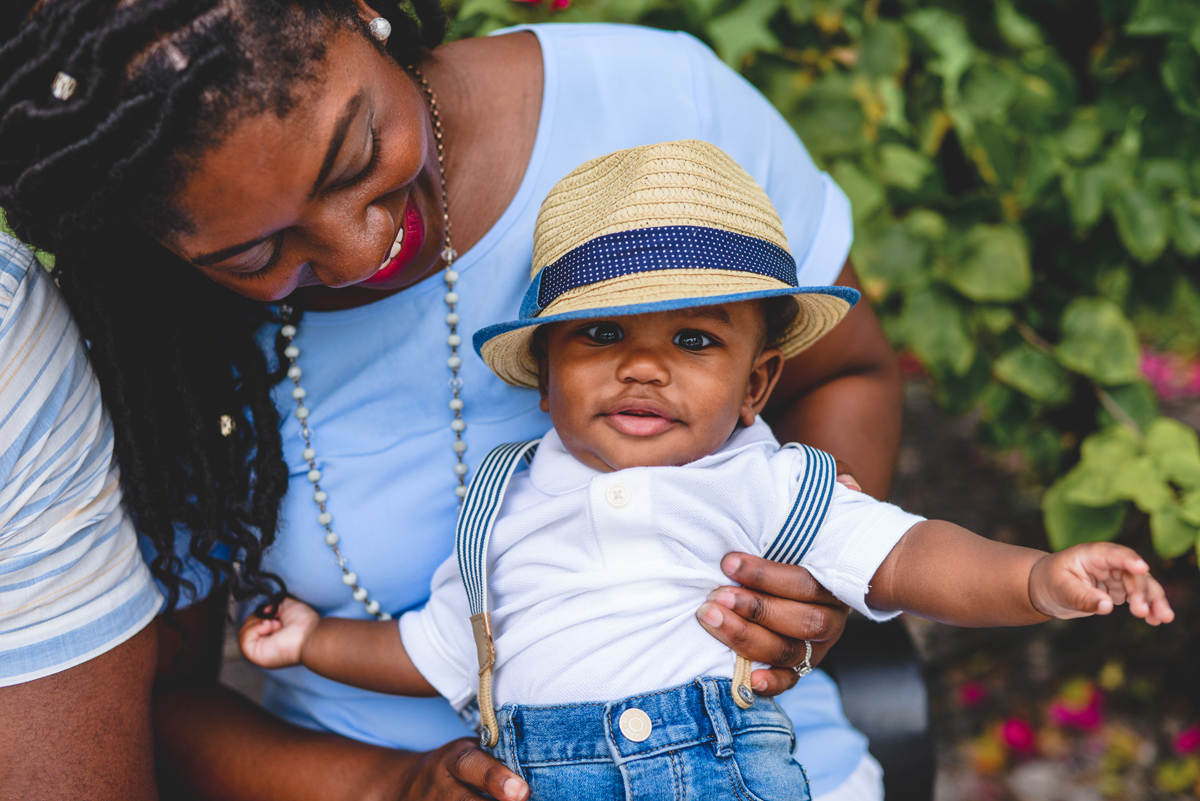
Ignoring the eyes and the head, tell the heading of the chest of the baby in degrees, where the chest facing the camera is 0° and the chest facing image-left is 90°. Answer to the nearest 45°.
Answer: approximately 0°

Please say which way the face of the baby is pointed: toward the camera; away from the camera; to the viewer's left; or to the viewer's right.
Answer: toward the camera
